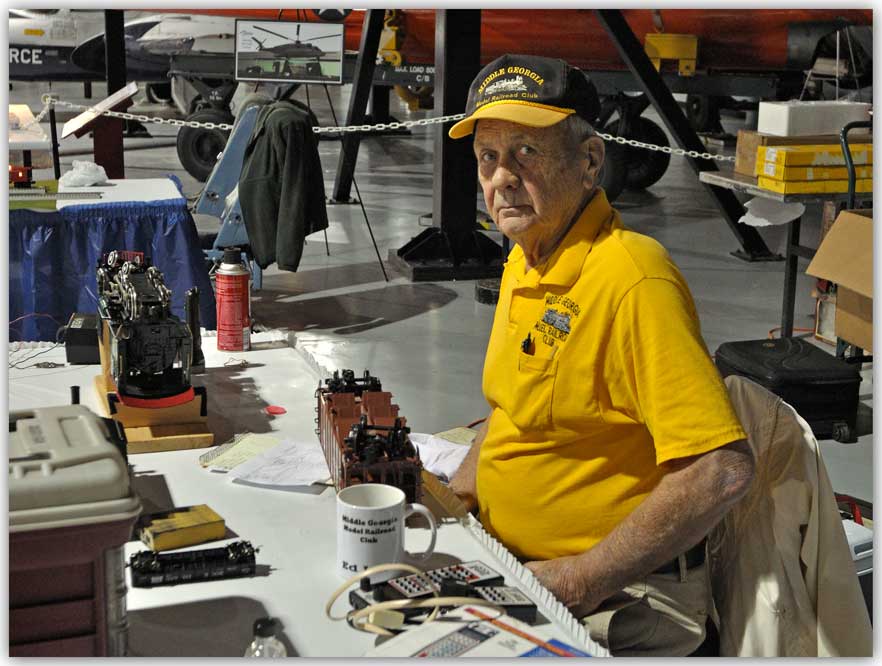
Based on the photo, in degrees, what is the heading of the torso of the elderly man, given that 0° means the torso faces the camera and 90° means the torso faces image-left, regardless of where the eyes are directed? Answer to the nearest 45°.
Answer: approximately 45°

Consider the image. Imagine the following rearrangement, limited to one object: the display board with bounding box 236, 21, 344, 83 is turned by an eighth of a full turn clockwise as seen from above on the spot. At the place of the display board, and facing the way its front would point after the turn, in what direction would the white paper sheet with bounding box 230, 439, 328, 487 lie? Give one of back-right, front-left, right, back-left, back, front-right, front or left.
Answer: front-left

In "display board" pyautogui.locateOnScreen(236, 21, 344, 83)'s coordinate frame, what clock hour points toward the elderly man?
The elderly man is roughly at 12 o'clock from the display board.

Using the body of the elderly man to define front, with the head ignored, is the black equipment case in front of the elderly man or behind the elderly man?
behind

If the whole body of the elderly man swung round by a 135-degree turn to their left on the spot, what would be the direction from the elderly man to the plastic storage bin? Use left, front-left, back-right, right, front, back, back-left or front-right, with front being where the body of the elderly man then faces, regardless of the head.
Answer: back-right

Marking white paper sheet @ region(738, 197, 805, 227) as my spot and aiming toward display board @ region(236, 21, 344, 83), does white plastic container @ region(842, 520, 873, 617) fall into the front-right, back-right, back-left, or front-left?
back-left

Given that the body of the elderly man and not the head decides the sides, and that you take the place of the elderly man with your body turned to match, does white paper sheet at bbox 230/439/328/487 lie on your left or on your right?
on your right

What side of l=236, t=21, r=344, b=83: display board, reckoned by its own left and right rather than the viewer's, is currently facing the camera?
front

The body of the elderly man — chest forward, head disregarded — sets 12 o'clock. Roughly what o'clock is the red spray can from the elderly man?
The red spray can is roughly at 3 o'clock from the elderly man.

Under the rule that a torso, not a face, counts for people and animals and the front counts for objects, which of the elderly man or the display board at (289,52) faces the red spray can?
the display board

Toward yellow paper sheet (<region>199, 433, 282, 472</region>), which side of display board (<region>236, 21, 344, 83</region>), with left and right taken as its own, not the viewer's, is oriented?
front

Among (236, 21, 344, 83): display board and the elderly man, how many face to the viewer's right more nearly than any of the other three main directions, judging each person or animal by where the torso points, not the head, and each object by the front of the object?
0

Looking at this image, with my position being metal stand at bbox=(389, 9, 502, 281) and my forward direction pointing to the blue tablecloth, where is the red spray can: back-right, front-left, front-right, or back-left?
front-left

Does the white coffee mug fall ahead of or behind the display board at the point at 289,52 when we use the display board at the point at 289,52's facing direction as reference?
ahead
